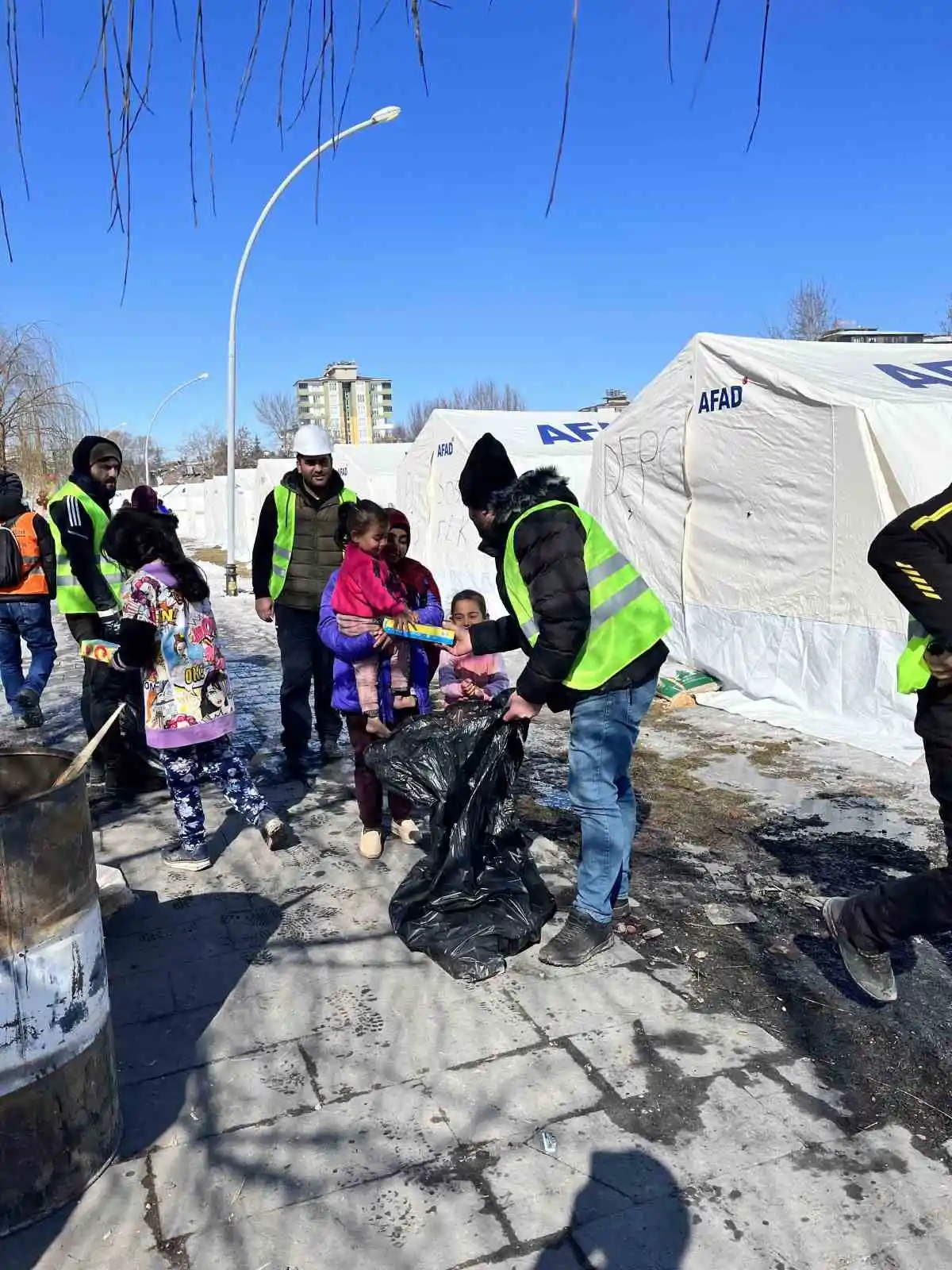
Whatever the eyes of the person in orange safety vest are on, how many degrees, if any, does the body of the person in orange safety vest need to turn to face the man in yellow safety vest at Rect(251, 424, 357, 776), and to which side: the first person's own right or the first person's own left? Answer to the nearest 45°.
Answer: approximately 135° to the first person's own right

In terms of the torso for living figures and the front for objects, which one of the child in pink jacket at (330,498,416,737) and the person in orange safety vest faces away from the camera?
the person in orange safety vest

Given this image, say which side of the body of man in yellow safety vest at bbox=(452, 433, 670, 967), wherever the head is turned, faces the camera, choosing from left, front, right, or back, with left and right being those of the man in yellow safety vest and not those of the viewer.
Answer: left

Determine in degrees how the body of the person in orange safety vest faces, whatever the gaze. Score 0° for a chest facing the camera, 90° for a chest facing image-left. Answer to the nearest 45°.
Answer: approximately 180°

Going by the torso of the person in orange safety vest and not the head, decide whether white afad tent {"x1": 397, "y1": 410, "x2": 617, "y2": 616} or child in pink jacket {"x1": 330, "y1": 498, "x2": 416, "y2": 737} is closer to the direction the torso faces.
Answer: the white afad tent

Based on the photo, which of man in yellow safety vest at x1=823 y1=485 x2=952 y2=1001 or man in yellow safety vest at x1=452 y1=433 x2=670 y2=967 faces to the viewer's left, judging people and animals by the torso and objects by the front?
man in yellow safety vest at x1=452 y1=433 x2=670 y2=967

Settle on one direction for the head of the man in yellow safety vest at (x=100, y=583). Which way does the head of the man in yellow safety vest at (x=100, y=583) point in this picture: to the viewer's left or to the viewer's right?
to the viewer's right

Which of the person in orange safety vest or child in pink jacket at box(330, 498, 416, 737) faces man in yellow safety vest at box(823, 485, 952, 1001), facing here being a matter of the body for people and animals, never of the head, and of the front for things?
the child in pink jacket

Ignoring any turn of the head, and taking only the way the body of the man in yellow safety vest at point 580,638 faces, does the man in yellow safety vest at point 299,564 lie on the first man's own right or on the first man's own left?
on the first man's own right

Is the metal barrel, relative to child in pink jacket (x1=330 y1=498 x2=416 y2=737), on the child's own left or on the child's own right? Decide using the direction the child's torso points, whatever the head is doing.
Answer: on the child's own right

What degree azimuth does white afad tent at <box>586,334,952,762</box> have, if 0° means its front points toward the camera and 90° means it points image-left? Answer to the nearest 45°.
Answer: approximately 45°

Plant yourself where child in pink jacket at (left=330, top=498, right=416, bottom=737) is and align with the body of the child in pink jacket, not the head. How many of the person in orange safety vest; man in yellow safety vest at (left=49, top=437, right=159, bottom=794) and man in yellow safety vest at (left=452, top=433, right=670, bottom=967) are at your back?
2

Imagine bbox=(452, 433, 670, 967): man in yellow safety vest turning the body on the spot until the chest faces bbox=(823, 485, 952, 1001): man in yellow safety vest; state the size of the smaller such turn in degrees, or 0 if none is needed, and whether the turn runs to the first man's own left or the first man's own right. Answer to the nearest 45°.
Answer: approximately 135° to the first man's own left
